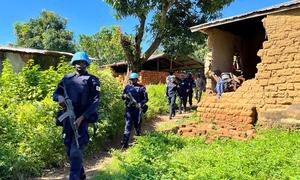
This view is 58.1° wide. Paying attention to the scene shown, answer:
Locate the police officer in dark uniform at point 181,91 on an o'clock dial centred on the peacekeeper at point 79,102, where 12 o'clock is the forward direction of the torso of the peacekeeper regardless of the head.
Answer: The police officer in dark uniform is roughly at 7 o'clock from the peacekeeper.

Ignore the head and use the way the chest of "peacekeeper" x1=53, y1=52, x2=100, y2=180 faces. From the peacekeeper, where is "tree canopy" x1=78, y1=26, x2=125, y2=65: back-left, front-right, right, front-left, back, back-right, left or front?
back

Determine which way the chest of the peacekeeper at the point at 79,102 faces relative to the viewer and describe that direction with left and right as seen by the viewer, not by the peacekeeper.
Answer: facing the viewer

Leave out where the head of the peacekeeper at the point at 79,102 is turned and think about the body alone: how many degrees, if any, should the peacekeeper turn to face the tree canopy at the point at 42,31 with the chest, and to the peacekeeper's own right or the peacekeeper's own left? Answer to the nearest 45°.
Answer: approximately 180°

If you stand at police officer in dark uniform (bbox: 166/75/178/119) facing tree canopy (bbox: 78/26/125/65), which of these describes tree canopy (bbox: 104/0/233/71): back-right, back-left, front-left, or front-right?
front-right
